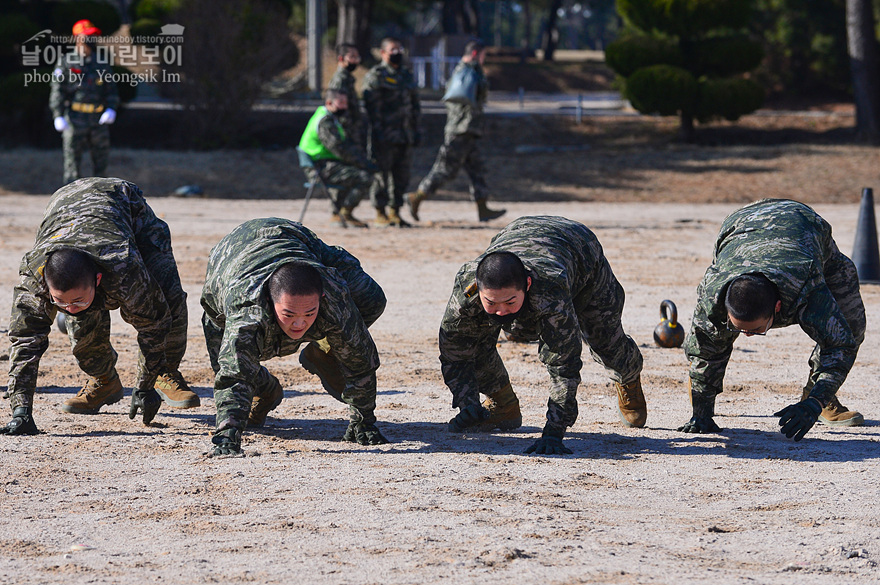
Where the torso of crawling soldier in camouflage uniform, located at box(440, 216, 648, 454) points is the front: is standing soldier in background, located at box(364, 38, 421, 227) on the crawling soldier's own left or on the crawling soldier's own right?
on the crawling soldier's own right

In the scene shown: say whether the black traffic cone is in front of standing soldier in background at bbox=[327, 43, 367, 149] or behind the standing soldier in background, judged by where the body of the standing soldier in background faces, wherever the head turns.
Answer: in front

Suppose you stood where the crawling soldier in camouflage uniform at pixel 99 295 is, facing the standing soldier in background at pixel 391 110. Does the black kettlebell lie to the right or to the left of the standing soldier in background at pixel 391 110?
right

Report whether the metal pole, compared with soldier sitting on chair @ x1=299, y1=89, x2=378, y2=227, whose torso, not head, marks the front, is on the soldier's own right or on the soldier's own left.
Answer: on the soldier's own left

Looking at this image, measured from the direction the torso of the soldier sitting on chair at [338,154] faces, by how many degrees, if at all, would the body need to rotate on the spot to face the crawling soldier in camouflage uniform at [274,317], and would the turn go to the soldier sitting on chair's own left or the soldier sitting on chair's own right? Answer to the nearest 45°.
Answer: approximately 90° to the soldier sitting on chair's own right

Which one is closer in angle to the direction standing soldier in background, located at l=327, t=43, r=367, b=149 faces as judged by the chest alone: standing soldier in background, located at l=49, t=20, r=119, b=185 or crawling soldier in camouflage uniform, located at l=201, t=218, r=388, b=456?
the crawling soldier in camouflage uniform

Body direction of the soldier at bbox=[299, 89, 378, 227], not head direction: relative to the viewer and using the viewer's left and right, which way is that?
facing to the right of the viewer

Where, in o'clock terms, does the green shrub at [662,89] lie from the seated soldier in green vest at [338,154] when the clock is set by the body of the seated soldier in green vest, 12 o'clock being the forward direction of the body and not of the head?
The green shrub is roughly at 10 o'clock from the seated soldier in green vest.
